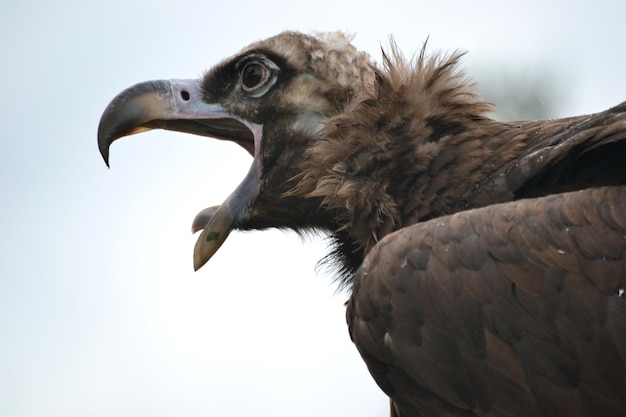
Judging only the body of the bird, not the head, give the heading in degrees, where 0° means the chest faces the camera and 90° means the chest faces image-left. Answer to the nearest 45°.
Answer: approximately 90°
